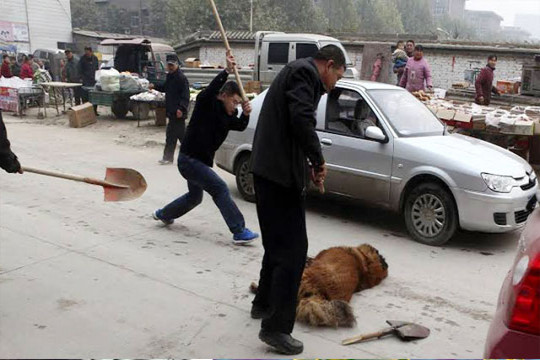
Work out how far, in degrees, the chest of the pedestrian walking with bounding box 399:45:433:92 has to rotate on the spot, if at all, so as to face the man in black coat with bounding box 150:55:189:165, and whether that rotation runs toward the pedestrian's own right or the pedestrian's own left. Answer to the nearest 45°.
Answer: approximately 45° to the pedestrian's own right

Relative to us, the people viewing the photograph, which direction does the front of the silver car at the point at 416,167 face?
facing the viewer and to the right of the viewer

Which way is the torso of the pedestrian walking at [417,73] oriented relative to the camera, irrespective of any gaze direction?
toward the camera

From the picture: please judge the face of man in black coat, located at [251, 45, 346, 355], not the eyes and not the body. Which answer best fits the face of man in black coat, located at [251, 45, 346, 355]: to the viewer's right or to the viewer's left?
to the viewer's right

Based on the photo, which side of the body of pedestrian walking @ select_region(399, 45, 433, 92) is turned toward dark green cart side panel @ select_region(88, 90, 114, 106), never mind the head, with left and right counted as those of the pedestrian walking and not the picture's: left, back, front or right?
right

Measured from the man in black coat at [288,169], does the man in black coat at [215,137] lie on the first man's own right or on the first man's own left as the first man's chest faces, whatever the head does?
on the first man's own left

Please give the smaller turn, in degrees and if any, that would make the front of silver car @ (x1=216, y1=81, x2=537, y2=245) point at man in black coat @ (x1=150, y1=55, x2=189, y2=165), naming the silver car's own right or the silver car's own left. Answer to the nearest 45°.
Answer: approximately 180°

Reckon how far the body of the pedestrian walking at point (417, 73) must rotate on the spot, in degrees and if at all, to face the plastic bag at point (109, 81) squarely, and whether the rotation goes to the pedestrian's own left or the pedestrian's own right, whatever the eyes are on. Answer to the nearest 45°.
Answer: approximately 90° to the pedestrian's own right

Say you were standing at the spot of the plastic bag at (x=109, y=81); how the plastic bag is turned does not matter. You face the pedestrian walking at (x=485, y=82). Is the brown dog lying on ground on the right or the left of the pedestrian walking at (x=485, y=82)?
right

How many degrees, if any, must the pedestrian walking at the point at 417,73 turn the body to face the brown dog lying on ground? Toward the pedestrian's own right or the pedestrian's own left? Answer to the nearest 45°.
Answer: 0° — they already face it

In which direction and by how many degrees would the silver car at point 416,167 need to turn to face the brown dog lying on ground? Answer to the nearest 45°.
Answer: approximately 45° to its right

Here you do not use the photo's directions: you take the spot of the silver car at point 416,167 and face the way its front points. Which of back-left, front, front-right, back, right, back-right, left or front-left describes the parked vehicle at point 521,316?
front-right

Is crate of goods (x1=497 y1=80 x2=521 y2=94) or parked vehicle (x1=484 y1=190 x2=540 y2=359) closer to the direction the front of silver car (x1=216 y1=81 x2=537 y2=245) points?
the parked vehicle
